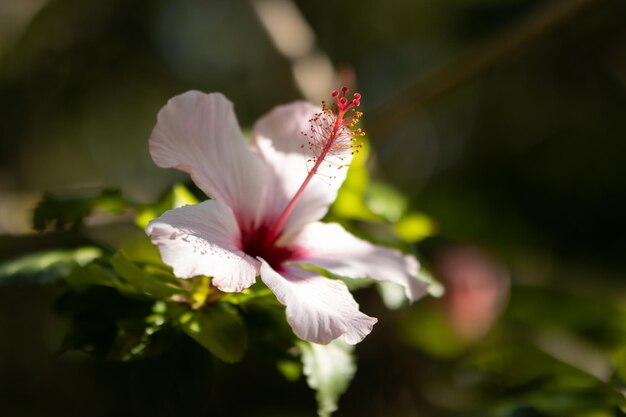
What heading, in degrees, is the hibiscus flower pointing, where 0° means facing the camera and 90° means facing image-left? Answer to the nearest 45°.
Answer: approximately 315°
